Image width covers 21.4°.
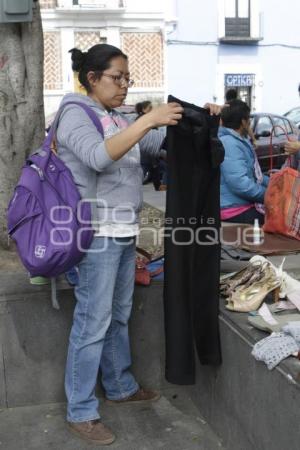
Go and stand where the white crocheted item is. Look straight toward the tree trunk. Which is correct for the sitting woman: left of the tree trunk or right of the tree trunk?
right

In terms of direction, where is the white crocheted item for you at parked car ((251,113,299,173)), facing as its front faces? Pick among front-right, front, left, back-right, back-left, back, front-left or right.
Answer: front-left

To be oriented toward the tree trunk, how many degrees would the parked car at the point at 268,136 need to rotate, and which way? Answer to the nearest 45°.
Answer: approximately 45° to its left

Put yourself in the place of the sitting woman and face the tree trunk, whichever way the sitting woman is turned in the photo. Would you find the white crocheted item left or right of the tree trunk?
left

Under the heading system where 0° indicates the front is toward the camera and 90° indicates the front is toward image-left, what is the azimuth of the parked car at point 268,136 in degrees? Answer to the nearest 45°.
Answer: approximately 45°

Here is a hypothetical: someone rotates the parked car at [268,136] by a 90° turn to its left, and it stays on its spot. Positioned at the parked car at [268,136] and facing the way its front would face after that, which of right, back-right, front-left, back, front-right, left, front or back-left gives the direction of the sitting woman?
front-right

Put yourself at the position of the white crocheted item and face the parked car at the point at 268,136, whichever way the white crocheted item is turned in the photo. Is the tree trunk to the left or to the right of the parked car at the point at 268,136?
left
